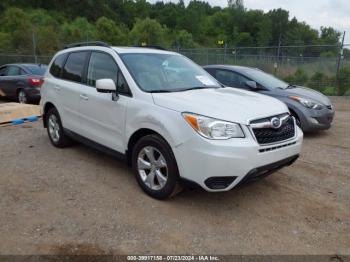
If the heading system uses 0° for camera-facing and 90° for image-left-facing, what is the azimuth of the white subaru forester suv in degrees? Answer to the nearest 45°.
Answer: approximately 315°

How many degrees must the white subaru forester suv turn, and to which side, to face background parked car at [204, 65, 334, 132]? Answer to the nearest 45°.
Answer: approximately 90° to its left

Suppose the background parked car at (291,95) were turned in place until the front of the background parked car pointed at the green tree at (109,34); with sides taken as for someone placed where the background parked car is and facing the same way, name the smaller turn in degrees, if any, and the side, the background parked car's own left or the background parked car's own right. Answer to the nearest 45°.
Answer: approximately 180°

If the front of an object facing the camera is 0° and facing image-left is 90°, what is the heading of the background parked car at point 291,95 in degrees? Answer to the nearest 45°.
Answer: approximately 315°

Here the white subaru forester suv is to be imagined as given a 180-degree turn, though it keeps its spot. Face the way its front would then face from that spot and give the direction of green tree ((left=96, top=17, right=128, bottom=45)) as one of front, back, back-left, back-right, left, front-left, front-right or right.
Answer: front-right

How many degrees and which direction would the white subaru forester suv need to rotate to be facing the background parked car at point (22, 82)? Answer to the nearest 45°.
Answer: approximately 180°

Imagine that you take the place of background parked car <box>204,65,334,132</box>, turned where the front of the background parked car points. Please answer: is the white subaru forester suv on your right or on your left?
on your right
